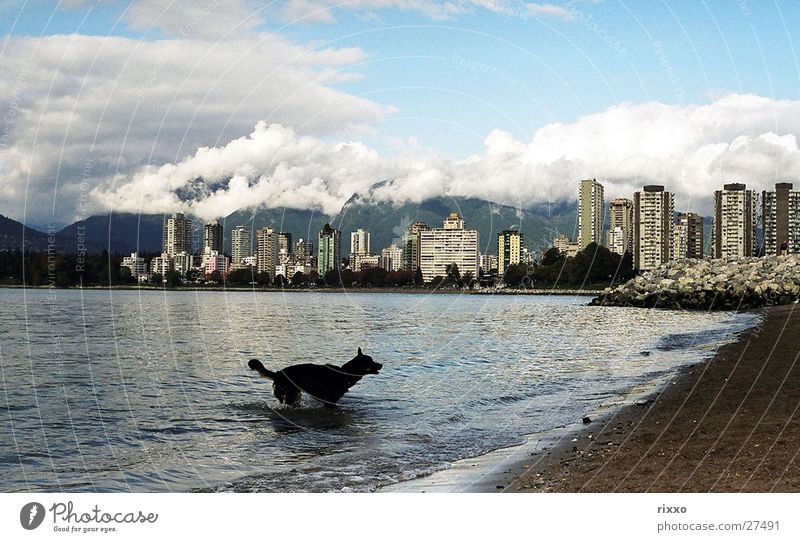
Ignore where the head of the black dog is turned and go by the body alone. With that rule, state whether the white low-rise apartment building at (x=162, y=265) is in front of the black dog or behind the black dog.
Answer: behind

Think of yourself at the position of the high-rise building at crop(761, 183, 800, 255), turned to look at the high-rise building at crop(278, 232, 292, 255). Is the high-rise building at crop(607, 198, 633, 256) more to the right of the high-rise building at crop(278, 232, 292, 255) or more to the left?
right

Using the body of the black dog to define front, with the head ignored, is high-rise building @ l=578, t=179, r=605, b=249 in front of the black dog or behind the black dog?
in front

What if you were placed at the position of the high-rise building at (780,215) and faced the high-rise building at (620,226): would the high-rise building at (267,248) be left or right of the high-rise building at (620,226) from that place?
left

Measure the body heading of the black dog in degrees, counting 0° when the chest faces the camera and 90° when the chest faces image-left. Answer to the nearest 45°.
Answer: approximately 270°

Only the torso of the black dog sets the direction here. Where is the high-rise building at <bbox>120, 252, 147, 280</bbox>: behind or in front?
behind

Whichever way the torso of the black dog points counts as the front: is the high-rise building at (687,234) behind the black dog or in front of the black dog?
in front
